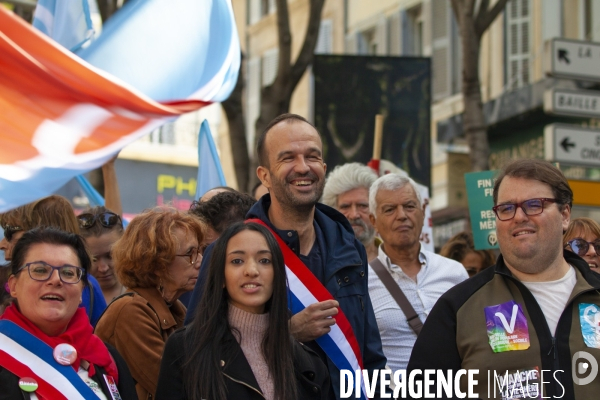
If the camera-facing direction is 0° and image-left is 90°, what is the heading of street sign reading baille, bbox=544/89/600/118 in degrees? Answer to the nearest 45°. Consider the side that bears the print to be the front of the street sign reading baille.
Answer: approximately 0°

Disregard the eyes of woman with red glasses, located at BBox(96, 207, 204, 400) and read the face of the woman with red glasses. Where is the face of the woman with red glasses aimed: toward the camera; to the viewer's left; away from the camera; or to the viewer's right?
to the viewer's right
